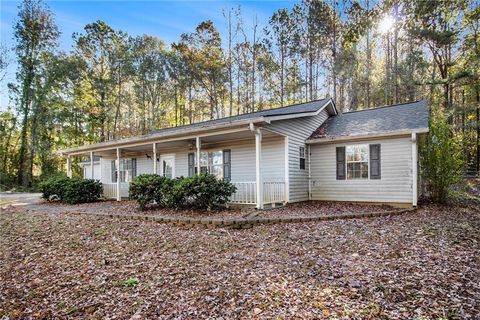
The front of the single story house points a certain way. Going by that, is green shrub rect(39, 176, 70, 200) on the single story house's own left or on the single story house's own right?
on the single story house's own right

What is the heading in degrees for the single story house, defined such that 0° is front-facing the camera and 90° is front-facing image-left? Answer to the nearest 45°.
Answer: approximately 45°

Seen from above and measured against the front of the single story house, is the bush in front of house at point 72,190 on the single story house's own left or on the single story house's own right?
on the single story house's own right
